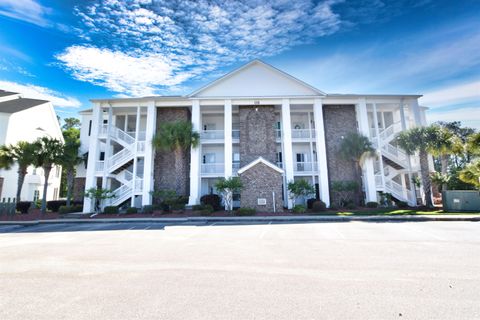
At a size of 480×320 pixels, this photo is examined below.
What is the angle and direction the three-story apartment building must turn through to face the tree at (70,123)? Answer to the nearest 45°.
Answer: approximately 135° to its right

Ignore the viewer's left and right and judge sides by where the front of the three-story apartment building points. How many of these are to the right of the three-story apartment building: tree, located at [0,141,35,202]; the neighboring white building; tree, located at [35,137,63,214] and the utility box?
3

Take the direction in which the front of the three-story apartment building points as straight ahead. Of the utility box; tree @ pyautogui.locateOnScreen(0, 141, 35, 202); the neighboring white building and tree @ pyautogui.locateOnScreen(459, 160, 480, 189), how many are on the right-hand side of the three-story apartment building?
2

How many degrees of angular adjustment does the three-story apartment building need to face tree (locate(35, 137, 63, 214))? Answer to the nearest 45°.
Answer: approximately 90° to its right

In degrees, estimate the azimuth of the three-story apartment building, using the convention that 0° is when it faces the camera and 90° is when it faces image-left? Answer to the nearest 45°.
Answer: approximately 0°

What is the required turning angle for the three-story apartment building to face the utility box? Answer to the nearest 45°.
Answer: approximately 90° to its left

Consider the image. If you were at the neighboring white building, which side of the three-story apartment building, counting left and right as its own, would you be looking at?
right

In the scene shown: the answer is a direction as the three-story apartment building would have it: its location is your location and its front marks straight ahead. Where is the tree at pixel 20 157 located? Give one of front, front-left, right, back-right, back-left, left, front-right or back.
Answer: right
